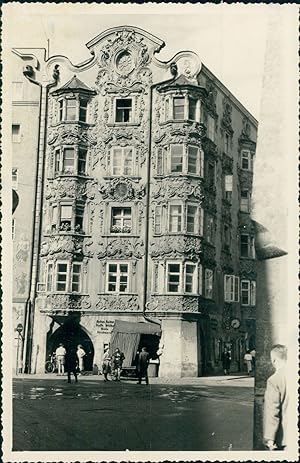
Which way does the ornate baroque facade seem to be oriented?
toward the camera

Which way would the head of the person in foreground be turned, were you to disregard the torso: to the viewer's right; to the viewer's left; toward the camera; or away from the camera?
to the viewer's left
